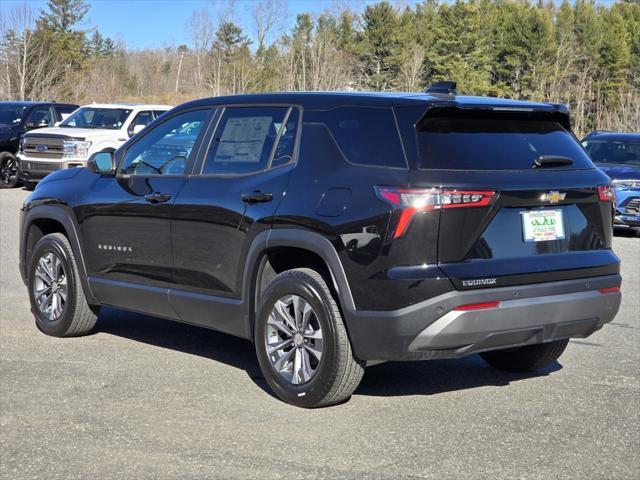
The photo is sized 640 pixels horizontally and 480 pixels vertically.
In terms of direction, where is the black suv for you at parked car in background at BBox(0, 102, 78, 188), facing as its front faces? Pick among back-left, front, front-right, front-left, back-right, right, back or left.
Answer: front-left

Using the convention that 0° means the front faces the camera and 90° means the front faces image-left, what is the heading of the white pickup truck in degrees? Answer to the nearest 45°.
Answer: approximately 45°

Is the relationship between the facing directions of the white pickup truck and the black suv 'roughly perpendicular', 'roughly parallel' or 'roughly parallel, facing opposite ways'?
roughly perpendicular

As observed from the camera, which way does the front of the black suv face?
facing away from the viewer and to the left of the viewer

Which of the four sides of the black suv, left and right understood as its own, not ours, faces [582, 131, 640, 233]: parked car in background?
right

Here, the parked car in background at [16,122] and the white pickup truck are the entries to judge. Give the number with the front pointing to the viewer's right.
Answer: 0

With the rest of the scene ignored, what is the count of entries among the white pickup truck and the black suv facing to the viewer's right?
0

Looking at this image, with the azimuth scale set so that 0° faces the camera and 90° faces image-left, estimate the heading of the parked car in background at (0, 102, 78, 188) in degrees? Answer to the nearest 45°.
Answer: approximately 45°

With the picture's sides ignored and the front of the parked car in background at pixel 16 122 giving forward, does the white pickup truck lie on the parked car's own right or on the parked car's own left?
on the parked car's own left

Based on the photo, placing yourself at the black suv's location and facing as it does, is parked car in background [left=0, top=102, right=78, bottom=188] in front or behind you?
in front

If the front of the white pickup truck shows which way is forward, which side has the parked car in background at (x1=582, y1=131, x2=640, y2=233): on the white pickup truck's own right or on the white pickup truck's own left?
on the white pickup truck's own left

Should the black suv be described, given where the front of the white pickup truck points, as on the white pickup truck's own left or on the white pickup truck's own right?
on the white pickup truck's own left

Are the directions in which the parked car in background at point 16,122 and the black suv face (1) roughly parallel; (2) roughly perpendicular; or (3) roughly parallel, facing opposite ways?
roughly perpendicular
